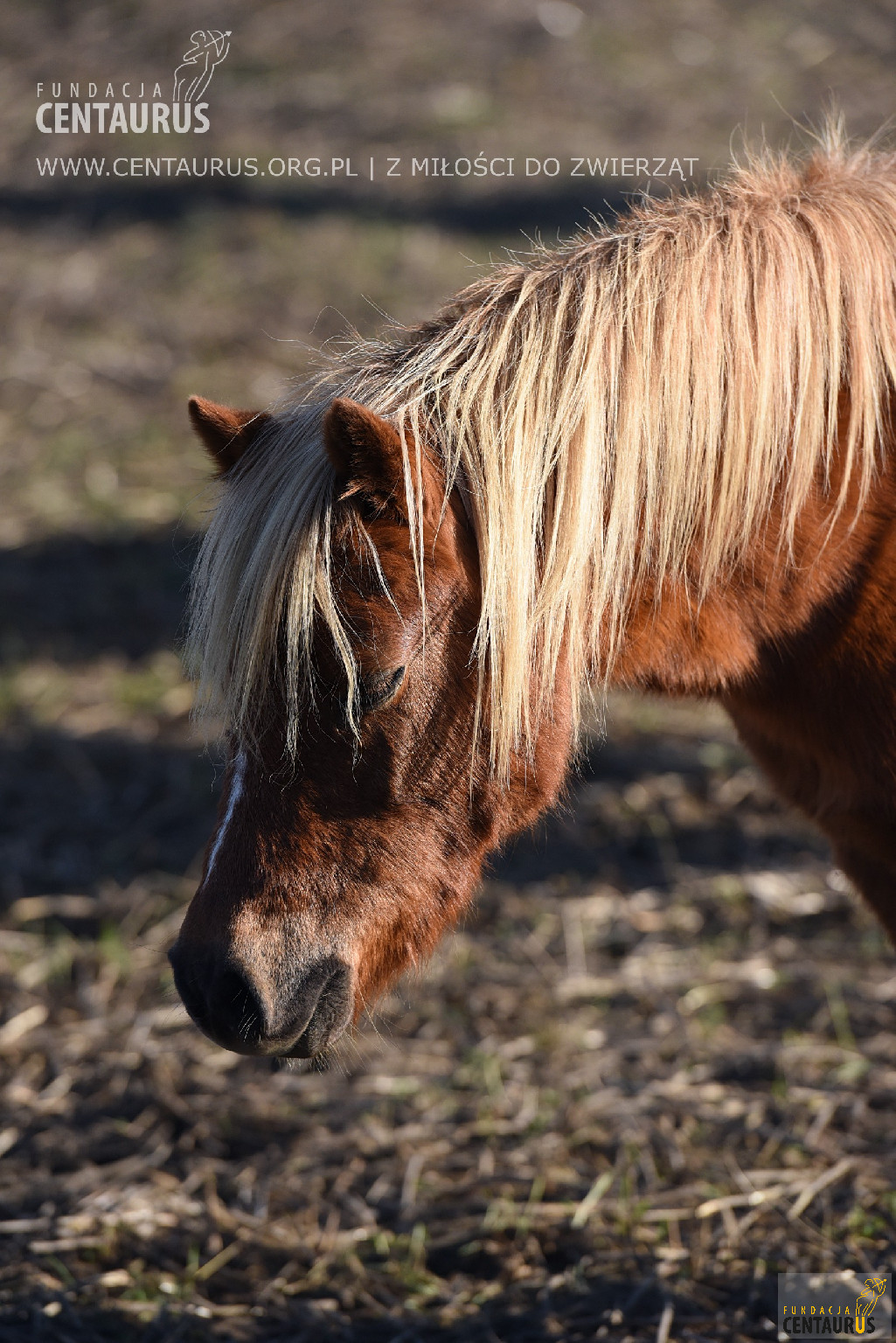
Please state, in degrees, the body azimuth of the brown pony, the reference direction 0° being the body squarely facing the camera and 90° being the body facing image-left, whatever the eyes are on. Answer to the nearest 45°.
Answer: approximately 90°
